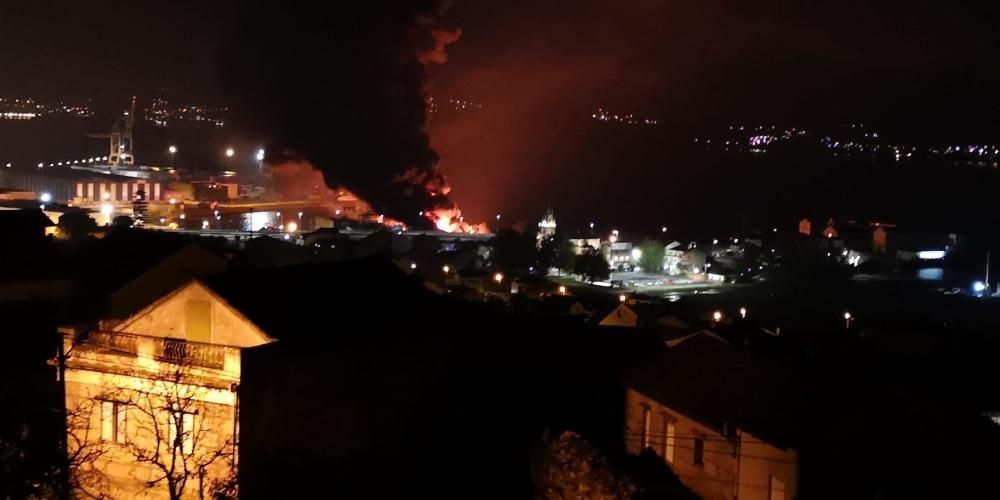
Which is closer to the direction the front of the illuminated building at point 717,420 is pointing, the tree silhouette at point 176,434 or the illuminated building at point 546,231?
the tree silhouette

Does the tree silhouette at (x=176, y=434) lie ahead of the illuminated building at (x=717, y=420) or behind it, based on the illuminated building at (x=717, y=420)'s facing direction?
ahead

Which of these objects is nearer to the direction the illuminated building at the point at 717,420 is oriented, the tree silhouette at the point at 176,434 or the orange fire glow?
the tree silhouette

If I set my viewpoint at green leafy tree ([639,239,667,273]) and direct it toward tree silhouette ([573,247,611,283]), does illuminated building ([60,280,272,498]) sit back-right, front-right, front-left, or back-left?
front-left

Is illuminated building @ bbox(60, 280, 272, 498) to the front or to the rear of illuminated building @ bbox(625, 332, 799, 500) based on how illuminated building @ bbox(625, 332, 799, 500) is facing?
to the front

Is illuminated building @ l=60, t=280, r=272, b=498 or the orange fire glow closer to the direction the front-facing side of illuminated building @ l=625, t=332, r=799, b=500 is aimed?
the illuminated building

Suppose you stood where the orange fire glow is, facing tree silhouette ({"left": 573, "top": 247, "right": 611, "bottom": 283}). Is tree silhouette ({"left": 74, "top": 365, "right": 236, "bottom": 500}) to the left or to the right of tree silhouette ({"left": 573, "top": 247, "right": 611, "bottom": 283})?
right

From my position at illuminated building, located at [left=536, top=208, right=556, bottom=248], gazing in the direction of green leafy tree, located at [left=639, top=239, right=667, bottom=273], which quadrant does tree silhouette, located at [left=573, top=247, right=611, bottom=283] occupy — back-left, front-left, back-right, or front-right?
front-right

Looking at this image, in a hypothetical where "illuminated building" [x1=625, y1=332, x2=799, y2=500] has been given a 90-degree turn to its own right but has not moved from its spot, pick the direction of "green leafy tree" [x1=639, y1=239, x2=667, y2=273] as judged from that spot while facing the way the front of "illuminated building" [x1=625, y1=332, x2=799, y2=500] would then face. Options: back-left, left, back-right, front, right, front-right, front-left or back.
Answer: front-right

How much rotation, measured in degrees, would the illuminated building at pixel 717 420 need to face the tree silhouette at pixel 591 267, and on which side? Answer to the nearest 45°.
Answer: approximately 135° to its right

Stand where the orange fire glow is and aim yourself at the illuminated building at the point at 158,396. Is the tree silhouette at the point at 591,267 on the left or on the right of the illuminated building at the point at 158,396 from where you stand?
left
